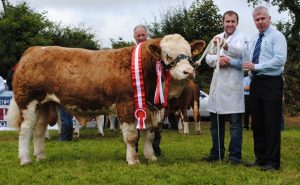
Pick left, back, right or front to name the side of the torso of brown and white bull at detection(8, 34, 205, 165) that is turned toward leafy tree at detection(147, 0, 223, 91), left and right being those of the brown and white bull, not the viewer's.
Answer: left

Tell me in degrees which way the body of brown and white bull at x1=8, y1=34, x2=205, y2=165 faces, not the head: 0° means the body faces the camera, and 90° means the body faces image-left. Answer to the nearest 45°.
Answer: approximately 270°

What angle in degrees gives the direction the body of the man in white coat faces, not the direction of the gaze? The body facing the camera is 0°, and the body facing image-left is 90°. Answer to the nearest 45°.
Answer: approximately 45°

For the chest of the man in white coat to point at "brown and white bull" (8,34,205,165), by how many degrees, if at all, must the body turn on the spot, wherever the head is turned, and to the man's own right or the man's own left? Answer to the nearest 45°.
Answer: approximately 45° to the man's own right

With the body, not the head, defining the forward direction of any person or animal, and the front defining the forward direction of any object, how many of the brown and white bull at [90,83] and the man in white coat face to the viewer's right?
1

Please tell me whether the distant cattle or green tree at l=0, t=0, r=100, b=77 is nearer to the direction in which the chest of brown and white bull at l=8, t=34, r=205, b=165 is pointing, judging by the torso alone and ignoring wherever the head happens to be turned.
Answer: the distant cattle

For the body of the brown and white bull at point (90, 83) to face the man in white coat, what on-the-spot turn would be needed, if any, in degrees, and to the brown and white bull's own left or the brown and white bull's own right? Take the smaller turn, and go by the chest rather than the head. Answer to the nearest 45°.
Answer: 0° — it already faces them

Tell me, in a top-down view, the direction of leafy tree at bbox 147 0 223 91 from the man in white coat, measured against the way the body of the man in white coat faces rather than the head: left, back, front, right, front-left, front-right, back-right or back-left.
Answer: back-right

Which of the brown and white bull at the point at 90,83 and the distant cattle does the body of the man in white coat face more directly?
the brown and white bull
